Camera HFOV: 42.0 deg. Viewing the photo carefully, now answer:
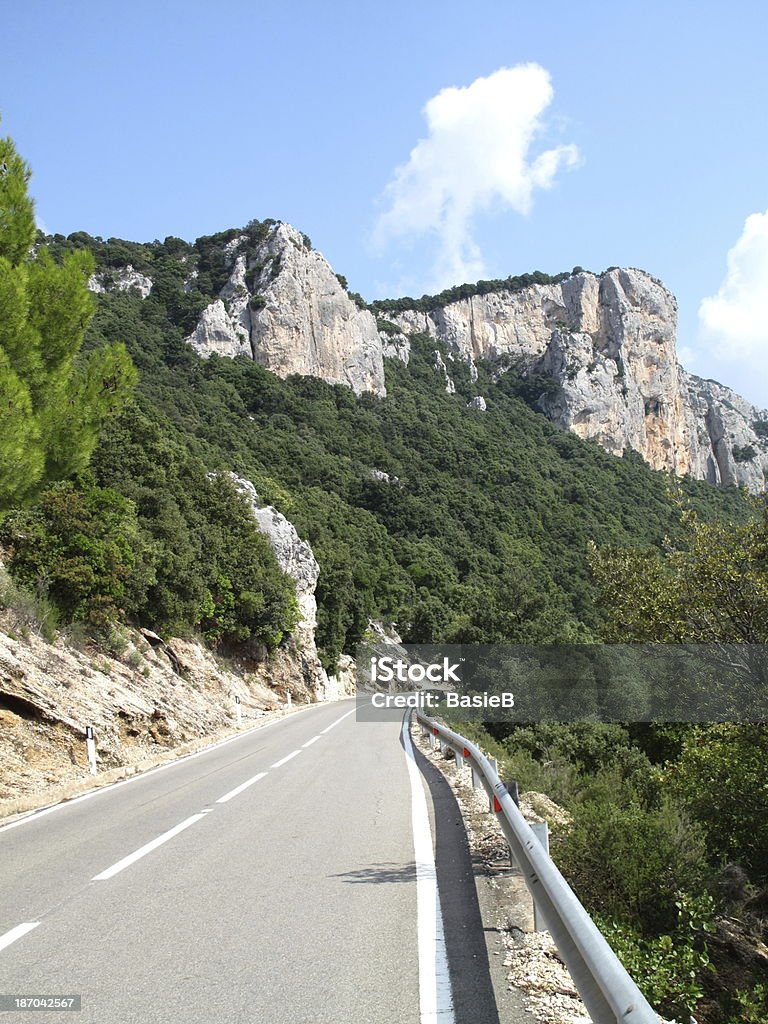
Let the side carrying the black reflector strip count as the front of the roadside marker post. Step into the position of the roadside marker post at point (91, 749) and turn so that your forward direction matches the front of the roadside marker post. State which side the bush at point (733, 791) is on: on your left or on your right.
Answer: on your left

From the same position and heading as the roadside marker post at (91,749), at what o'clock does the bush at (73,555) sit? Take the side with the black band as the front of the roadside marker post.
The bush is roughly at 6 o'clock from the roadside marker post.

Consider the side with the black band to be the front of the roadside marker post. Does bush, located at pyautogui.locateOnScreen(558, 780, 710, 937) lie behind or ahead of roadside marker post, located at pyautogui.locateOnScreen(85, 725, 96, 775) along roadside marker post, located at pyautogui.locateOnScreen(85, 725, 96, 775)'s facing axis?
ahead

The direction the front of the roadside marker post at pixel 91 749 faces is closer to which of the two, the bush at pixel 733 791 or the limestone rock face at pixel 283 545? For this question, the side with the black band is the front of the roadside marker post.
the bush

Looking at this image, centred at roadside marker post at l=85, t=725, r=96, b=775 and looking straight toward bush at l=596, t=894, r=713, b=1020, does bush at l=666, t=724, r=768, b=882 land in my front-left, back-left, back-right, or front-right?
front-left

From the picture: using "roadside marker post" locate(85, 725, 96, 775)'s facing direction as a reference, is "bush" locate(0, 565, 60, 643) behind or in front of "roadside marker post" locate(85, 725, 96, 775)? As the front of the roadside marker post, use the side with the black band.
behind

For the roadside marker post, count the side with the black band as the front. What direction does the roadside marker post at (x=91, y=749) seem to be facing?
toward the camera

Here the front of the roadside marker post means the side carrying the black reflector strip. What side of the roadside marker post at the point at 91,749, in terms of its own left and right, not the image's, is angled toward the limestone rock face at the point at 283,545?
back

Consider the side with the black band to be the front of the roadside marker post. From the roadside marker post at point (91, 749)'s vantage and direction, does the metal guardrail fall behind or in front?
in front
